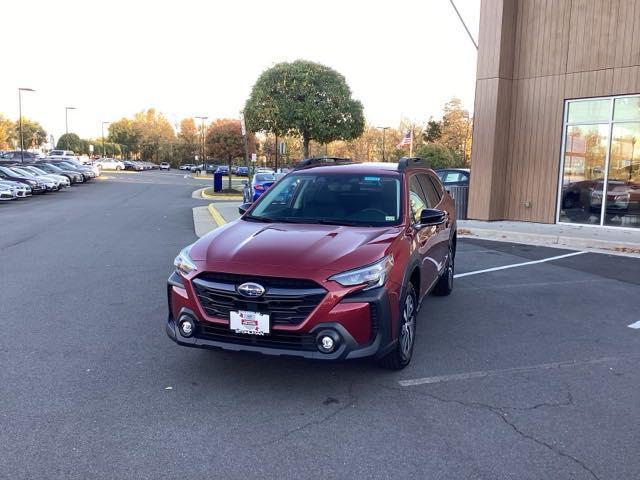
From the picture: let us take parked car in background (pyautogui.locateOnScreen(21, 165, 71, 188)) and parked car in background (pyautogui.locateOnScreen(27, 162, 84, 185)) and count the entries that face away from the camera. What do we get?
0

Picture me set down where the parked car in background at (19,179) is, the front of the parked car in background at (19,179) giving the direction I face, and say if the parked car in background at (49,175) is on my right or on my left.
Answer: on my left

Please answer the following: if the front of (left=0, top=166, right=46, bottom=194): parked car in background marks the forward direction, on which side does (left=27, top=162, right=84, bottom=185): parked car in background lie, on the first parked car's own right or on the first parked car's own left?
on the first parked car's own left

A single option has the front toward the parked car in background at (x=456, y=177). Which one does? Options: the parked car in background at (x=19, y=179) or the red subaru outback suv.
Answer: the parked car in background at (x=19, y=179)

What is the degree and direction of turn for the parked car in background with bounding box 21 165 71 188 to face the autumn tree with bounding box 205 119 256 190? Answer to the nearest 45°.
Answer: approximately 45° to its left

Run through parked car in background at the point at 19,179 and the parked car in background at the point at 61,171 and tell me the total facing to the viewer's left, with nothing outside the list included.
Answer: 0

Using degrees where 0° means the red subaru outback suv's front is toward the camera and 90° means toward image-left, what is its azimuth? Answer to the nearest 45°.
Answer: approximately 45°

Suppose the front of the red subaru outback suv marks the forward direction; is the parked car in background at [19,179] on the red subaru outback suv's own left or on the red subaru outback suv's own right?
on the red subaru outback suv's own right
